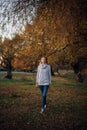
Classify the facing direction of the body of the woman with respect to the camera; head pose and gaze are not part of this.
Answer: toward the camera
